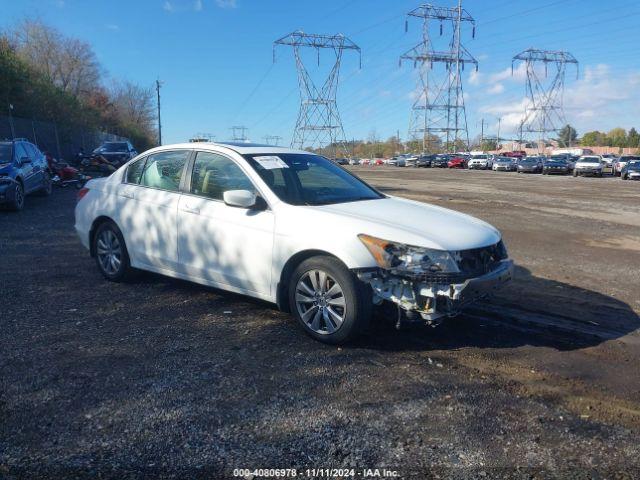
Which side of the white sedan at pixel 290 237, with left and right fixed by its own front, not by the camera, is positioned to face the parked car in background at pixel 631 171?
left

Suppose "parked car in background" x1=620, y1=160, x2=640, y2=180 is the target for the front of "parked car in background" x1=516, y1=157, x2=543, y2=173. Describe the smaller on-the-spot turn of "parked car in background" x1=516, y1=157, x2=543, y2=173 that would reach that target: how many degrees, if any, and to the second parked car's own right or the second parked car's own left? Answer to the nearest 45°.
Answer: approximately 90° to the second parked car's own left

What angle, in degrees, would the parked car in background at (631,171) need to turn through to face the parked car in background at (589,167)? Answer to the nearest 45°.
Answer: approximately 90° to its right

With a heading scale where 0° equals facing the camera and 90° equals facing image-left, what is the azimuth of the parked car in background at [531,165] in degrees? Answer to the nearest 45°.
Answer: approximately 45°

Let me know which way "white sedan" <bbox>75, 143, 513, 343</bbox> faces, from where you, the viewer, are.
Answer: facing the viewer and to the right of the viewer

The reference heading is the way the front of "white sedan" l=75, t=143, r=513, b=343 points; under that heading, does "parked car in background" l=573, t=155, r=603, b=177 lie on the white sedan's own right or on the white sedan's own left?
on the white sedan's own left
